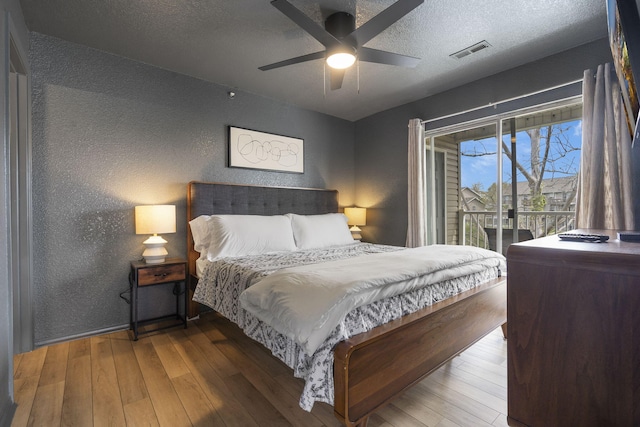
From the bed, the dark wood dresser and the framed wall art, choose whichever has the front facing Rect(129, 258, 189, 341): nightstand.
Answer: the dark wood dresser

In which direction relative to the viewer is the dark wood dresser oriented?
to the viewer's left

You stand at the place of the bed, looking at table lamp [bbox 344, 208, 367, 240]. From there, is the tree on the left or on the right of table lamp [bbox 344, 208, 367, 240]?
right

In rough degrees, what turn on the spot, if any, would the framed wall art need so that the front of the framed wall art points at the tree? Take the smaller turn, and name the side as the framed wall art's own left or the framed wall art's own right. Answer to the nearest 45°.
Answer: approximately 45° to the framed wall art's own left

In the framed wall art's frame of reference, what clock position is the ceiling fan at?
The ceiling fan is roughly at 1 o'clock from the framed wall art.

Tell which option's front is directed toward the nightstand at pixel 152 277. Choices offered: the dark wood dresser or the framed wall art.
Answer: the dark wood dresser

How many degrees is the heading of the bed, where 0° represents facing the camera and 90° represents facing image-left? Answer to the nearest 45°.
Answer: approximately 315°

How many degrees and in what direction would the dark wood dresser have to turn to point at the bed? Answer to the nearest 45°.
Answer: approximately 45° to its right

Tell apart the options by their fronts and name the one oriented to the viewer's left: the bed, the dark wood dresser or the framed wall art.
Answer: the dark wood dresser

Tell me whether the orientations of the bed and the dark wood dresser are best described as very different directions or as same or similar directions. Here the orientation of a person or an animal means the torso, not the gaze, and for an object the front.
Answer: very different directions

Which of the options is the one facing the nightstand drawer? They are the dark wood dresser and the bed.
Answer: the dark wood dresser
